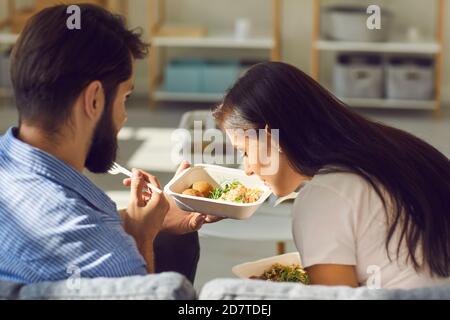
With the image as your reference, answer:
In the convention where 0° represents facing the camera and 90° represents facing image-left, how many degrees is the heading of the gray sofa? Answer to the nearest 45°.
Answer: approximately 180°

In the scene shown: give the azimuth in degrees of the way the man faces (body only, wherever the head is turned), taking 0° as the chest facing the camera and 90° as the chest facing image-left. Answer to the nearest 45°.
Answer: approximately 225°

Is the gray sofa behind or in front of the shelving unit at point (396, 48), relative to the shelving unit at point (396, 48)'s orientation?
in front

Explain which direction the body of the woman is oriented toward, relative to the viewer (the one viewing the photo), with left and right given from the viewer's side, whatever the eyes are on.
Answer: facing to the left of the viewer

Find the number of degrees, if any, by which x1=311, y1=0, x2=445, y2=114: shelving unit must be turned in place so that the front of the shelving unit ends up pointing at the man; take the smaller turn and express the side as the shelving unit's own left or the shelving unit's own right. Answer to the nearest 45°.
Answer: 0° — it already faces them

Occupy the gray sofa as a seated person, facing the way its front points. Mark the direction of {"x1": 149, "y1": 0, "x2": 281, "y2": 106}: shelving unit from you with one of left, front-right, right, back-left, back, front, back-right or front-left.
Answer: front

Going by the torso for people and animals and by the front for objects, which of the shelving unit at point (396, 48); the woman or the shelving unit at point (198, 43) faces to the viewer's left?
the woman

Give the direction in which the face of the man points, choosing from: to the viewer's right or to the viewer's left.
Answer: to the viewer's right

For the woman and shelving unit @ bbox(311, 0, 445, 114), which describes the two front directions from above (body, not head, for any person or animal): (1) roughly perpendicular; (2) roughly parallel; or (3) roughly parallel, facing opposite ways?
roughly perpendicular

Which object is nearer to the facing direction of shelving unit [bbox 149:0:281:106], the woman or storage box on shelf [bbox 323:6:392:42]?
the woman

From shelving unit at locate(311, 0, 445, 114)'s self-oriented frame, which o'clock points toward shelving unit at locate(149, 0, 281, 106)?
shelving unit at locate(149, 0, 281, 106) is roughly at 3 o'clock from shelving unit at locate(311, 0, 445, 114).

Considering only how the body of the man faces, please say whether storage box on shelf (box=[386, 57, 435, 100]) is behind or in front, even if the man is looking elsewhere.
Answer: in front

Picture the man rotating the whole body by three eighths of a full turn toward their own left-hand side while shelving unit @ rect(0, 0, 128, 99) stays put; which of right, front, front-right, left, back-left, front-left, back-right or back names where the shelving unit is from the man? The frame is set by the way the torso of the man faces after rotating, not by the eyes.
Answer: right

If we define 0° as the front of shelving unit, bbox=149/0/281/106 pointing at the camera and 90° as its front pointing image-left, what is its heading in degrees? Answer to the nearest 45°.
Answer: approximately 0°

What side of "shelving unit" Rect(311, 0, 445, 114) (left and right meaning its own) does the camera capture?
front

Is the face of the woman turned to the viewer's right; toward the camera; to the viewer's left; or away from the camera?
to the viewer's left

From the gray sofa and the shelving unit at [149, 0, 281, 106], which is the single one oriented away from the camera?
the gray sofa

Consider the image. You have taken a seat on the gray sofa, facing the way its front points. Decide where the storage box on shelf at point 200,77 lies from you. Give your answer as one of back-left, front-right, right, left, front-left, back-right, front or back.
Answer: front
